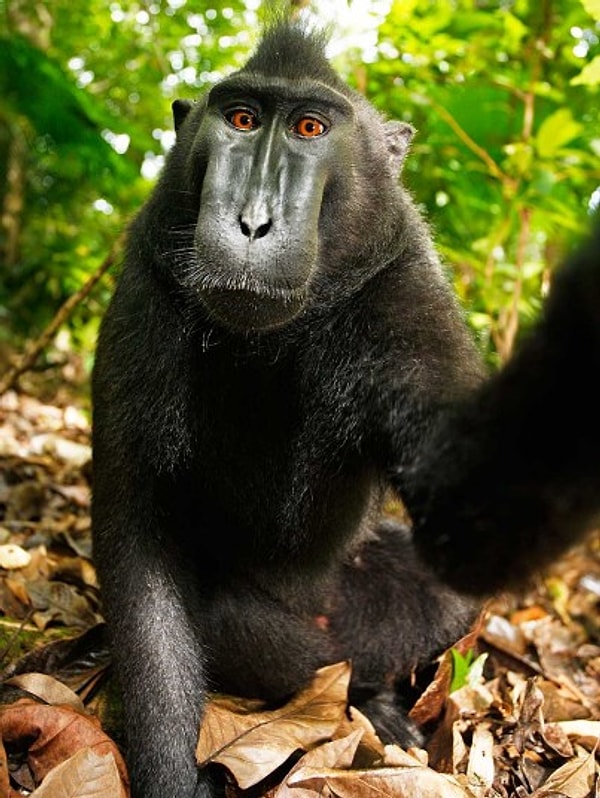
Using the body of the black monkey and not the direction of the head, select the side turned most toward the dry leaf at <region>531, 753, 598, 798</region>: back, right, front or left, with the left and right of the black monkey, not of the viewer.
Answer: left

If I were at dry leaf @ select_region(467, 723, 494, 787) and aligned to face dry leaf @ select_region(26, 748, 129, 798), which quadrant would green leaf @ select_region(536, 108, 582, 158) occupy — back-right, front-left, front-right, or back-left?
back-right

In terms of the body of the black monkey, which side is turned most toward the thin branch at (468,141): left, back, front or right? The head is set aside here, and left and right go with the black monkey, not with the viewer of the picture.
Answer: back

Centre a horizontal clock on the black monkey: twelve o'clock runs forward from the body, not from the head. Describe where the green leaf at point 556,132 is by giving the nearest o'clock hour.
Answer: The green leaf is roughly at 7 o'clock from the black monkey.

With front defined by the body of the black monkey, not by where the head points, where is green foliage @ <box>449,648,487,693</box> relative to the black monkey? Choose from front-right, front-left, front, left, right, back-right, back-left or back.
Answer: back-left

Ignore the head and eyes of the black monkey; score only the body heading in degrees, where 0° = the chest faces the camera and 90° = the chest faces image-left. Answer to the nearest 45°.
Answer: approximately 0°

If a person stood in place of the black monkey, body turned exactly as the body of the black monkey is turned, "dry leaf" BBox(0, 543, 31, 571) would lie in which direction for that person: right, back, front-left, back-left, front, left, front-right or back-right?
back-right
